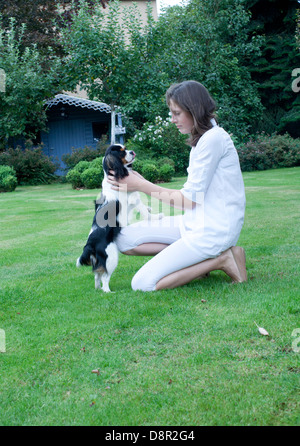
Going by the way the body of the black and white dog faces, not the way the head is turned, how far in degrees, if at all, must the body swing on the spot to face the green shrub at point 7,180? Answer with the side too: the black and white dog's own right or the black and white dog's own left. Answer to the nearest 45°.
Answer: approximately 90° to the black and white dog's own left

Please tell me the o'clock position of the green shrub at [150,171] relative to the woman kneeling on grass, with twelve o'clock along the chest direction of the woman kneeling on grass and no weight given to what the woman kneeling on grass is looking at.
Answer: The green shrub is roughly at 3 o'clock from the woman kneeling on grass.

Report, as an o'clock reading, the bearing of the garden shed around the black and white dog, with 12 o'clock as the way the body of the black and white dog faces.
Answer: The garden shed is roughly at 9 o'clock from the black and white dog.

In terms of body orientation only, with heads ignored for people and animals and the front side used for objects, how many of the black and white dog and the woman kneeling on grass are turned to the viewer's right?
1

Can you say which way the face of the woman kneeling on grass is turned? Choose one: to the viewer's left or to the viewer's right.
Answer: to the viewer's left

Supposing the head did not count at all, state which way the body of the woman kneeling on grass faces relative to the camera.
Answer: to the viewer's left

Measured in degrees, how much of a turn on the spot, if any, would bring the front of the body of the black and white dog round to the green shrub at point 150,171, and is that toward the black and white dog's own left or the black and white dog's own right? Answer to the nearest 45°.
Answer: approximately 90° to the black and white dog's own left

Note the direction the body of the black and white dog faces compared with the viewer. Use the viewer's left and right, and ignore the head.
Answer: facing to the right of the viewer

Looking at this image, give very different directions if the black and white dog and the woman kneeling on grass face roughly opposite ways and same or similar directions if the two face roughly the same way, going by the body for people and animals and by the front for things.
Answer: very different directions
